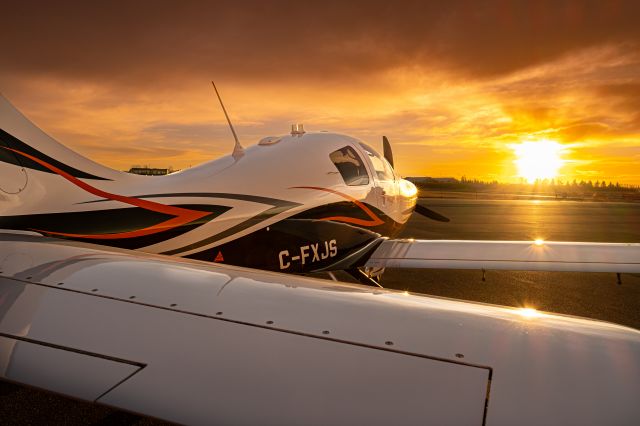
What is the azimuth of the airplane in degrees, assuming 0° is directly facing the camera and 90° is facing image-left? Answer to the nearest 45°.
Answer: approximately 225°
